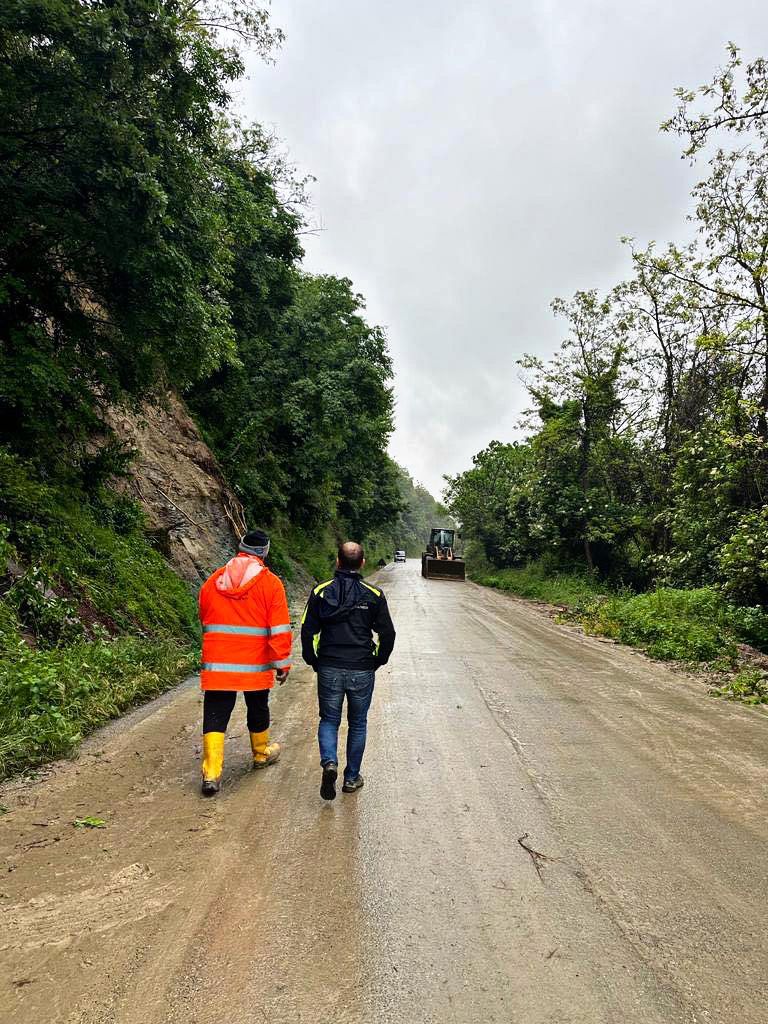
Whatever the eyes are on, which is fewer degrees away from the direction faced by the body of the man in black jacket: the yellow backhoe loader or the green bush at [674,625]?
the yellow backhoe loader

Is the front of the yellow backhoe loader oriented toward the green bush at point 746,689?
yes

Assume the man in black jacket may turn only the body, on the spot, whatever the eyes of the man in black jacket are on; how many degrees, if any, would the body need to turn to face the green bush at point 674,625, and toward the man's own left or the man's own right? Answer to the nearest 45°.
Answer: approximately 45° to the man's own right

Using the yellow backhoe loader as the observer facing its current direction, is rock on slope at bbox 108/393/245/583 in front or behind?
in front

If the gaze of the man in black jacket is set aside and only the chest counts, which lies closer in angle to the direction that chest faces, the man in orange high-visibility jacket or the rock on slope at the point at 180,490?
the rock on slope

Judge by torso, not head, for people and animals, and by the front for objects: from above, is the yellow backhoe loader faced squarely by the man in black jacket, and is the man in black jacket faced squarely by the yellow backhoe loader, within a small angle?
yes

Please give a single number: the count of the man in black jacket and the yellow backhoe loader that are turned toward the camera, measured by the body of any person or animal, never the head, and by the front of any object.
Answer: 1

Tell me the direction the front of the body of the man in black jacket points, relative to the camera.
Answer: away from the camera

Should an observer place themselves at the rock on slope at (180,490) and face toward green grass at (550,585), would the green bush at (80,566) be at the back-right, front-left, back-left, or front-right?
back-right

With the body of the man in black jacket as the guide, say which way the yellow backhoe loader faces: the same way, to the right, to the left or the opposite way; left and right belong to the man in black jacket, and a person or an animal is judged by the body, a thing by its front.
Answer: the opposite way

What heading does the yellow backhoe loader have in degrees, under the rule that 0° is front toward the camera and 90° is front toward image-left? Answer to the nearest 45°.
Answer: approximately 0°
